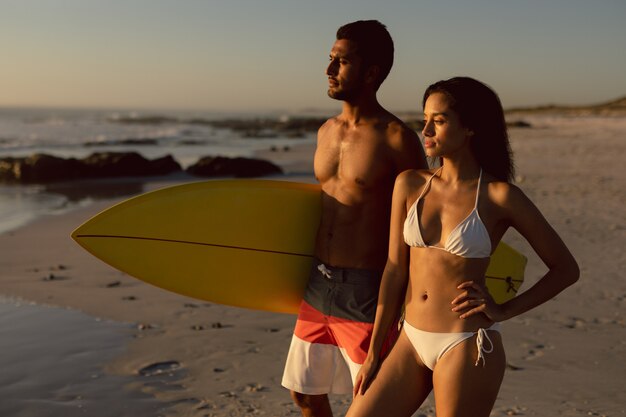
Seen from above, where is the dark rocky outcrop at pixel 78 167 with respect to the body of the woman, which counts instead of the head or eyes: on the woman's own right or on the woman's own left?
on the woman's own right

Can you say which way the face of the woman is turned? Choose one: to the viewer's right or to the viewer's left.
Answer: to the viewer's left

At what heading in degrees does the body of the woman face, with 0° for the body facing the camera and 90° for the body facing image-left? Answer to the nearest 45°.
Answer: approximately 45°

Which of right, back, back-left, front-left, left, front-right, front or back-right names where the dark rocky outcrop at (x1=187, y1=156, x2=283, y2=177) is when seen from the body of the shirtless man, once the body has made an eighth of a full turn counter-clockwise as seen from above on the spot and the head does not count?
back

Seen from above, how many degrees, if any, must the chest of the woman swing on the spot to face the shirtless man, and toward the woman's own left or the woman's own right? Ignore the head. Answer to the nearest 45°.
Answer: approximately 90° to the woman's own right

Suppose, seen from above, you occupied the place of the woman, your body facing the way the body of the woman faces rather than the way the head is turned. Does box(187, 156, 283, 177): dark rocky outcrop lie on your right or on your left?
on your right

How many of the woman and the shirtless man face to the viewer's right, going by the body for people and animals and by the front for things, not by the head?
0

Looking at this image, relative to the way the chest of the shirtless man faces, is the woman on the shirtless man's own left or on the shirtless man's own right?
on the shirtless man's own left

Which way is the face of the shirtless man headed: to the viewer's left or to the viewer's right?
to the viewer's left

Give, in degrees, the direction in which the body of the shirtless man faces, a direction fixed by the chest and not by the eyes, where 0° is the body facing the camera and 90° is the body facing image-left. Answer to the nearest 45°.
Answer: approximately 45°

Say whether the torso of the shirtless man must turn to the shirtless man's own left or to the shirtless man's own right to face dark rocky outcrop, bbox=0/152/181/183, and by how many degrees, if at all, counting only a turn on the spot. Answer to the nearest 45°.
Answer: approximately 90° to the shirtless man's own right
